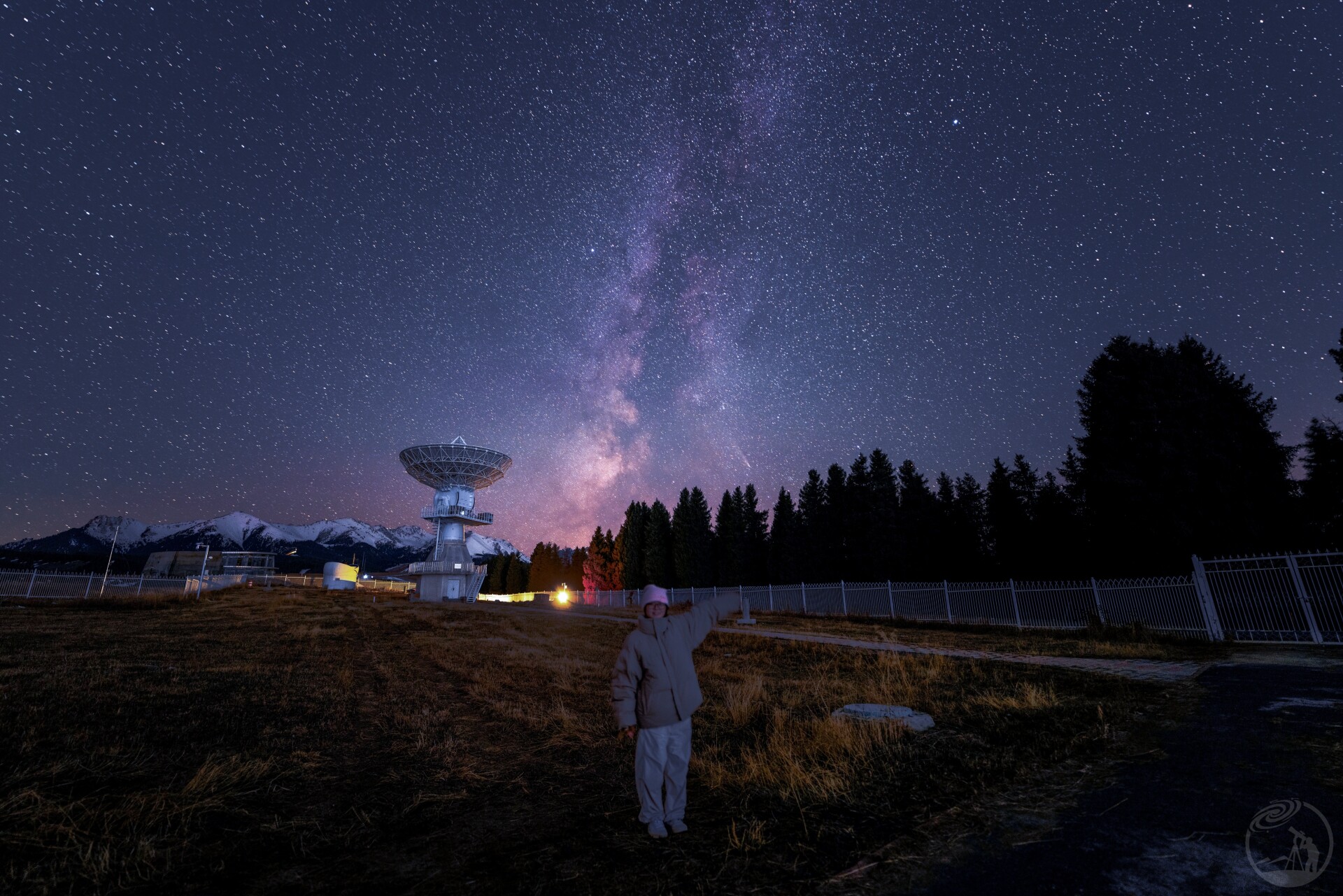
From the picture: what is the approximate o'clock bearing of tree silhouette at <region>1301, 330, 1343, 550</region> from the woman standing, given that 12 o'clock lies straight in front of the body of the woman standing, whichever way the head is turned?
The tree silhouette is roughly at 8 o'clock from the woman standing.

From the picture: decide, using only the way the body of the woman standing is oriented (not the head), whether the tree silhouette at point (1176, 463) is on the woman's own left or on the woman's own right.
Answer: on the woman's own left

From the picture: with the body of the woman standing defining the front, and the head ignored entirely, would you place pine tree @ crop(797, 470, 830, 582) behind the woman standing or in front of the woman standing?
behind

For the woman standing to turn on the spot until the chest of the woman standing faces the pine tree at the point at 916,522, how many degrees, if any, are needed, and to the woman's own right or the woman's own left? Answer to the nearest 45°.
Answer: approximately 135° to the woman's own left

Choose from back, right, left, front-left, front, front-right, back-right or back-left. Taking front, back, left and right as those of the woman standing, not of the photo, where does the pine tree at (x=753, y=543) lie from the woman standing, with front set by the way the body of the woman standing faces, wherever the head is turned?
back

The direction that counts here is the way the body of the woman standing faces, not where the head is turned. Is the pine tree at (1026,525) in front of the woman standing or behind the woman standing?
behind

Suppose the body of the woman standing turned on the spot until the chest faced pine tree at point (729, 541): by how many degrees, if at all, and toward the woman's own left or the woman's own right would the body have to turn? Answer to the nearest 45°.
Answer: approximately 180°

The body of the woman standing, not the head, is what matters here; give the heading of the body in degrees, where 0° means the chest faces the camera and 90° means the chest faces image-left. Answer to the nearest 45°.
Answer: approximately 0°

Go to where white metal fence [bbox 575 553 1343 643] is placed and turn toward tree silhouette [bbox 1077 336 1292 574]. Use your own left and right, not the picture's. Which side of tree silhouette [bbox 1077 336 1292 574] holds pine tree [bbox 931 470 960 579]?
left
